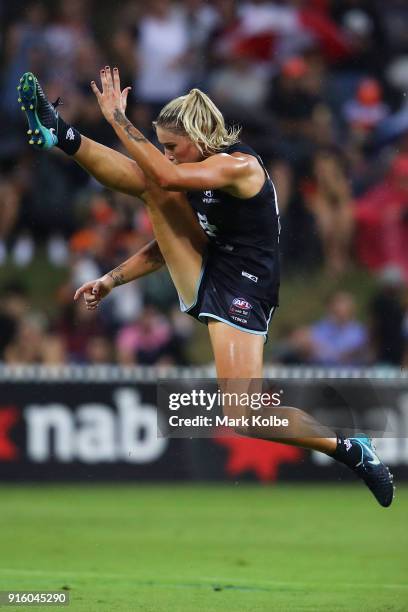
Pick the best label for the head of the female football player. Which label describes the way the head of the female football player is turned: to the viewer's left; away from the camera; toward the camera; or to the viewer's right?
to the viewer's left

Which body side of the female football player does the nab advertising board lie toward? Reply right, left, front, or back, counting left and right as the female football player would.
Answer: right

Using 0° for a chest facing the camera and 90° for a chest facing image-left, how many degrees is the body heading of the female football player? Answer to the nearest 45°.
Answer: approximately 90°

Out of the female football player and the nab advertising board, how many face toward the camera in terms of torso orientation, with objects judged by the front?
1

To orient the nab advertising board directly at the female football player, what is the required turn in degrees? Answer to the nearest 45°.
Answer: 0° — it already faces them

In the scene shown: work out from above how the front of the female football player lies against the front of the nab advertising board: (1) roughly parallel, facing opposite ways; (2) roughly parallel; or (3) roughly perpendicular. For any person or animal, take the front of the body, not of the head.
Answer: roughly perpendicular

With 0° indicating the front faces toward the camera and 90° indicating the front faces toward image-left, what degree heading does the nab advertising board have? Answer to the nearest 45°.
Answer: approximately 0°
